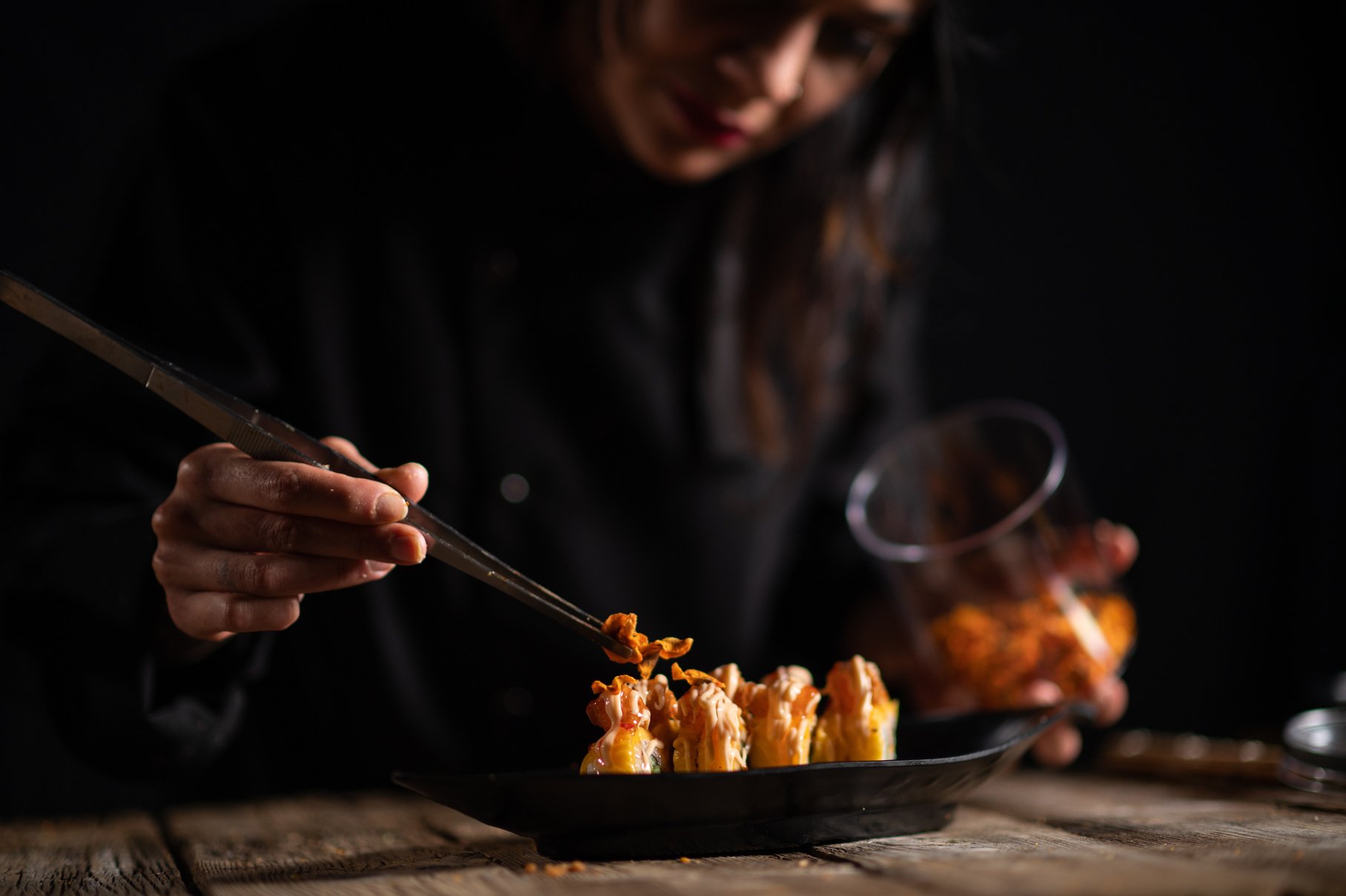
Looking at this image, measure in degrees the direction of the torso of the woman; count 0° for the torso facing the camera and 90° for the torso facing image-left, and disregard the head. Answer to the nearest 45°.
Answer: approximately 0°
